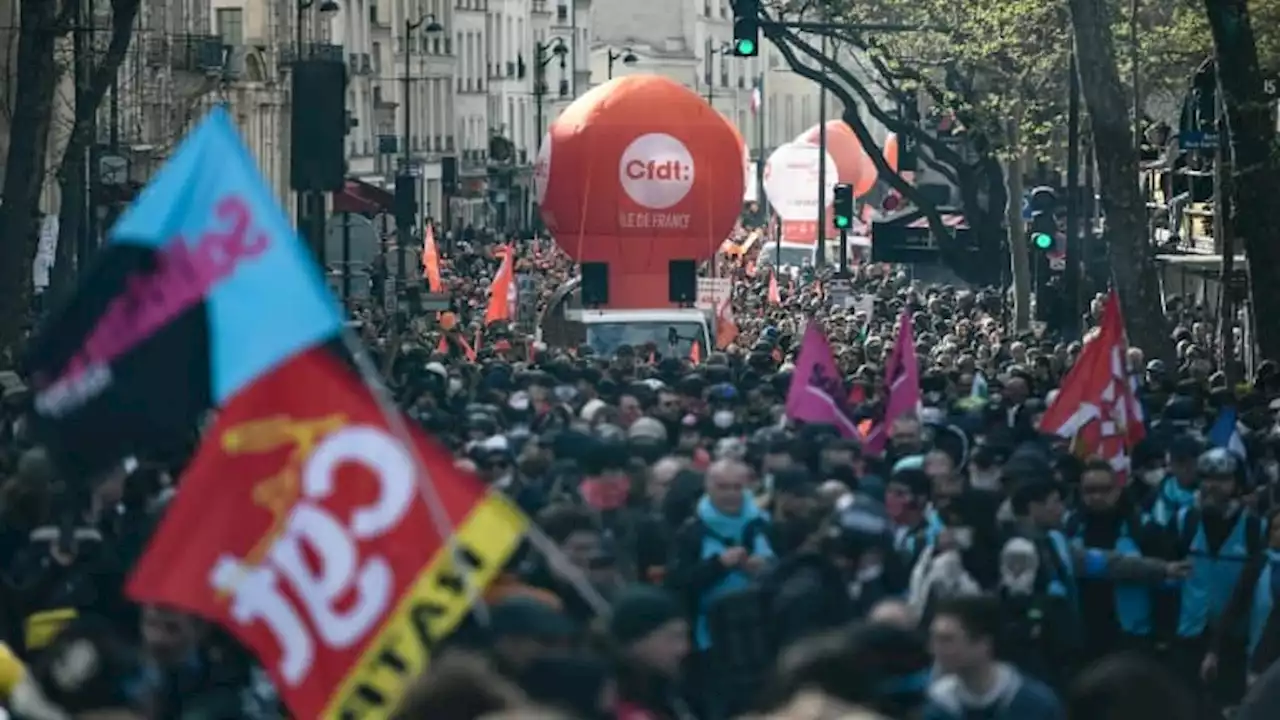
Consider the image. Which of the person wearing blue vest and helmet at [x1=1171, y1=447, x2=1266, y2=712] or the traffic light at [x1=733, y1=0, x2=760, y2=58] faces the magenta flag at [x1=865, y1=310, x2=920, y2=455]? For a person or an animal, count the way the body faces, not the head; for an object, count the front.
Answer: the traffic light

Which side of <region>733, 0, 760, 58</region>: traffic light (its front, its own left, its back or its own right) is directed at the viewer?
front

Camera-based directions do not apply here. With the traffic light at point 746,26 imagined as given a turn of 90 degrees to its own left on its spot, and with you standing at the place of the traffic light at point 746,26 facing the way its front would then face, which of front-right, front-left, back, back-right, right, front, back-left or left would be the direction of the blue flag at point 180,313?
right

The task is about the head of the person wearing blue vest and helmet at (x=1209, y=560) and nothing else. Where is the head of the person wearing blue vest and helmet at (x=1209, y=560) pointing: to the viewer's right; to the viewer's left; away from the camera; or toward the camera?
toward the camera

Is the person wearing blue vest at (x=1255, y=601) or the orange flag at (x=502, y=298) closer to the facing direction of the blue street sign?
the person wearing blue vest

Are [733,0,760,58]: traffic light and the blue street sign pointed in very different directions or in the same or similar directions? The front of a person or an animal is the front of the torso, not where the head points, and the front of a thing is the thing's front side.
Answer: same or similar directions

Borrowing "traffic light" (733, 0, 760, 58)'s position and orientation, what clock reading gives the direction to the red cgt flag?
The red cgt flag is roughly at 12 o'clock from the traffic light.

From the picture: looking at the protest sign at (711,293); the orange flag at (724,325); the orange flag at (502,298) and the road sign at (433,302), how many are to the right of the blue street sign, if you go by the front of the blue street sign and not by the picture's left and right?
4

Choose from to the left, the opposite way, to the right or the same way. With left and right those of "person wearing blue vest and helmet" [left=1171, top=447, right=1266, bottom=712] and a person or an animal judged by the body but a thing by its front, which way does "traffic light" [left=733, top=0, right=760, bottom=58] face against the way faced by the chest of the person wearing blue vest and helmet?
the same way

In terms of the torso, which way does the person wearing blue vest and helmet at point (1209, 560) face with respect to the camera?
toward the camera

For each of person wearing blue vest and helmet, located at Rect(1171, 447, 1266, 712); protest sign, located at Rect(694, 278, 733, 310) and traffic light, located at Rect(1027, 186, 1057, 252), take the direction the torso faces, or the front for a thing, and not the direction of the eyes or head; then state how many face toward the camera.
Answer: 3

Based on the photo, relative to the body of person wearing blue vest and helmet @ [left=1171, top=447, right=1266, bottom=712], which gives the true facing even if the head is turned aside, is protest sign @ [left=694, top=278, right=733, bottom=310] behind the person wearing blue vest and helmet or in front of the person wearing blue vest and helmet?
behind

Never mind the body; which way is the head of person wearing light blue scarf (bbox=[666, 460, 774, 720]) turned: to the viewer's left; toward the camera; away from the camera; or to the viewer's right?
toward the camera

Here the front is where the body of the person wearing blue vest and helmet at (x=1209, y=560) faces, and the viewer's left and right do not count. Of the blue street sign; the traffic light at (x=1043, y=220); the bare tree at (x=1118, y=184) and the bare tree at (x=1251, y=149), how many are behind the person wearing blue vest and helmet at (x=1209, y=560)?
4
